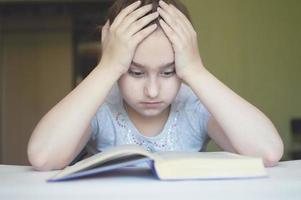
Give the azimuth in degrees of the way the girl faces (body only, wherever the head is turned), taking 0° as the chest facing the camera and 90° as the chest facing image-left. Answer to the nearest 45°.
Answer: approximately 0°
